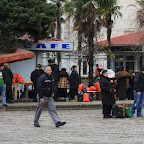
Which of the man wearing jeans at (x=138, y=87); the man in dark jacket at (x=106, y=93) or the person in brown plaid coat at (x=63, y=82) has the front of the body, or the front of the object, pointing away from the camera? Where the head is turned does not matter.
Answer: the person in brown plaid coat

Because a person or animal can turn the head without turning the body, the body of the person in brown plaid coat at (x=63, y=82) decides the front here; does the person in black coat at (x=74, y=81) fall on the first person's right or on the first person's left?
on the first person's right

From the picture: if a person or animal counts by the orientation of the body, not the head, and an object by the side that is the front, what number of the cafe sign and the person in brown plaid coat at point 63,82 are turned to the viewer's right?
0

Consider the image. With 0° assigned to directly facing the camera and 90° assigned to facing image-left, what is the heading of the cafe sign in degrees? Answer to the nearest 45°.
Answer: approximately 0°

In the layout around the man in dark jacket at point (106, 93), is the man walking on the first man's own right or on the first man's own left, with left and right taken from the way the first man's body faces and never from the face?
on the first man's own right
